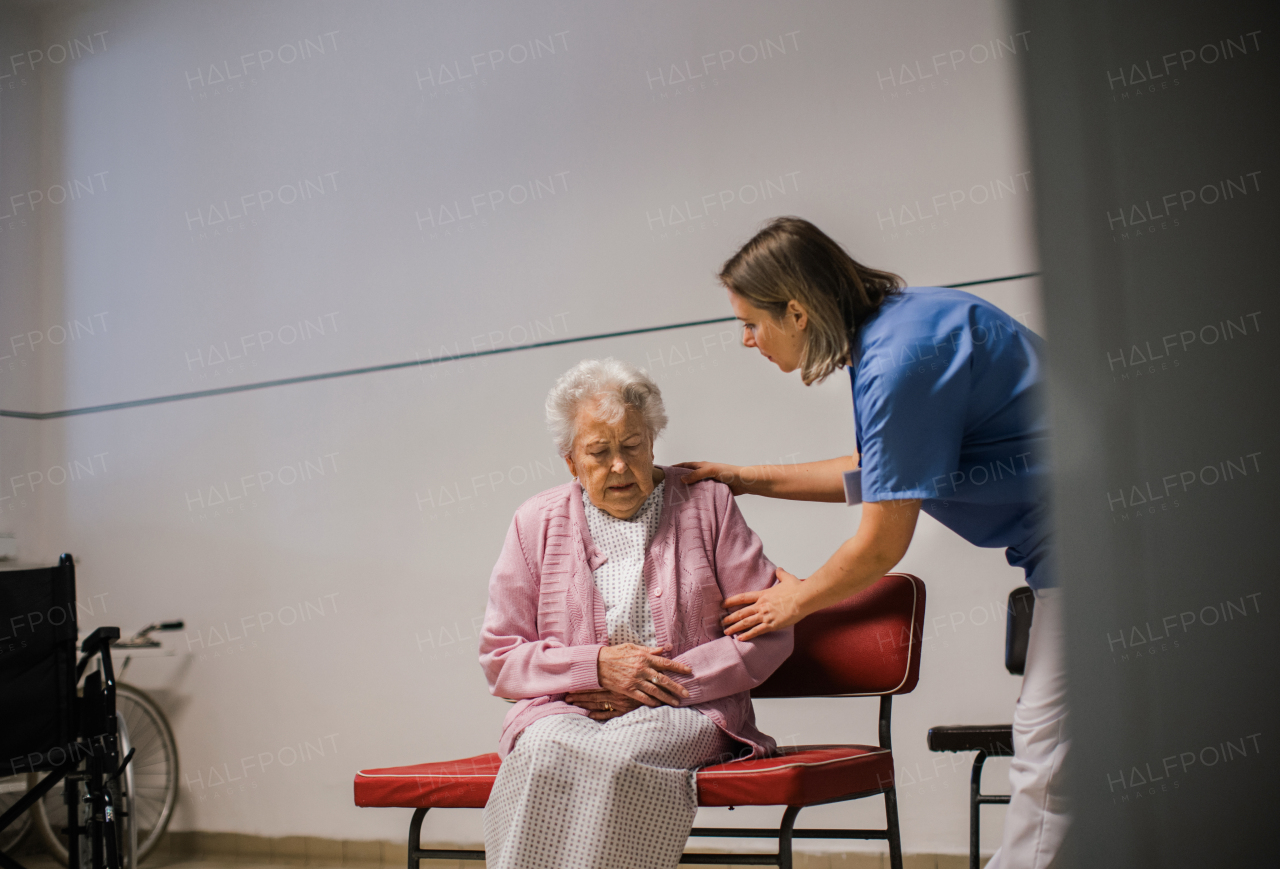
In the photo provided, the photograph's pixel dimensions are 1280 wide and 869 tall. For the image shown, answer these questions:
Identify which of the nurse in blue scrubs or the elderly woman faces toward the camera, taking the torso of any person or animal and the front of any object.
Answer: the elderly woman

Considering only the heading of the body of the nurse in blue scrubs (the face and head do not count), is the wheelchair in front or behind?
in front

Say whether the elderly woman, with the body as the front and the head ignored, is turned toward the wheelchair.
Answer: no

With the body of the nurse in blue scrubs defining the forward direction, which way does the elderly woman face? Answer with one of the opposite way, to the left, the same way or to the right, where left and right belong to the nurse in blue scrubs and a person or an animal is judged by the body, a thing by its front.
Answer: to the left

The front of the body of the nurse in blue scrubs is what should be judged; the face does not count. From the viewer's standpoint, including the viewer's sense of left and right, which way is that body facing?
facing to the left of the viewer

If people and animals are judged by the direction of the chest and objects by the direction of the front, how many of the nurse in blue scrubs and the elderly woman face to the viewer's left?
1

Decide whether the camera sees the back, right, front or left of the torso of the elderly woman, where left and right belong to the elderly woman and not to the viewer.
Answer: front

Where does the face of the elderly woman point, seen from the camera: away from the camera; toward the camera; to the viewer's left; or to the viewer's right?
toward the camera
